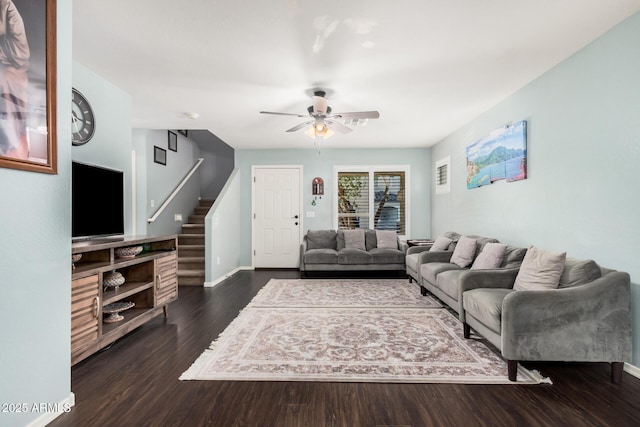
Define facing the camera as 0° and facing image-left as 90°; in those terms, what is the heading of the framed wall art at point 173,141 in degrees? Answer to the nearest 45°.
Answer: approximately 315°

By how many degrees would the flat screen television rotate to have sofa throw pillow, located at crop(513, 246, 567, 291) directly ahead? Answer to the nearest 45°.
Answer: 0° — it already faces it

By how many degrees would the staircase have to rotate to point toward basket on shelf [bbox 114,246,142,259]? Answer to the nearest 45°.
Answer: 0° — it already faces it

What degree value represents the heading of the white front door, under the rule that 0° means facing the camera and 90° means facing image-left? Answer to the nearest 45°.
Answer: approximately 0°

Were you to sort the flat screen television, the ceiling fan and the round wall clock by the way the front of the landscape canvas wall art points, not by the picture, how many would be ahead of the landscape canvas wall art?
3

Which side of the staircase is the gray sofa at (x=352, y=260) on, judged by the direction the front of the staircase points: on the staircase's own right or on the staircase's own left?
on the staircase's own left

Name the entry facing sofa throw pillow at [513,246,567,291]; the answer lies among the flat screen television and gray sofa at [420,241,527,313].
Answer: the flat screen television

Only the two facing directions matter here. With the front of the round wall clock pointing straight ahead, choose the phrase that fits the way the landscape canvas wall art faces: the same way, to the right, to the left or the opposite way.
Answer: the opposite way

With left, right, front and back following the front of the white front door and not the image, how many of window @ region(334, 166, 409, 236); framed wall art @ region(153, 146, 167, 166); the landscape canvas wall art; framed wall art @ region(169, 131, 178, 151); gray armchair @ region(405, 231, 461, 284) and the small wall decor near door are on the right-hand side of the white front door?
2

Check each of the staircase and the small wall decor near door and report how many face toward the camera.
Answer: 2
